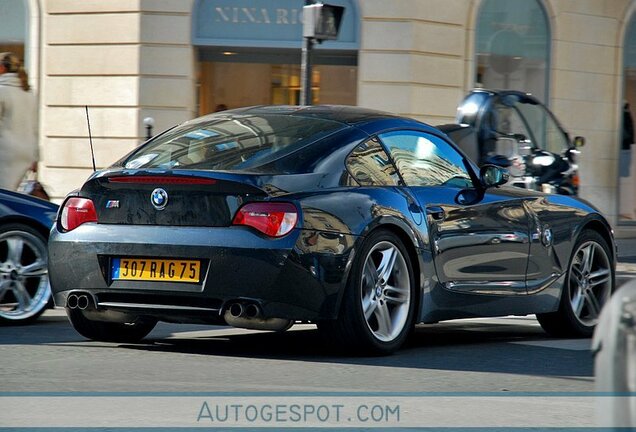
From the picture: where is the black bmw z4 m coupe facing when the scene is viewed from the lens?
facing away from the viewer and to the right of the viewer

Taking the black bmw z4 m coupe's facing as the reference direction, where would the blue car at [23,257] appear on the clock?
The blue car is roughly at 9 o'clock from the black bmw z4 m coupe.

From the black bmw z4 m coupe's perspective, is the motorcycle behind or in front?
in front

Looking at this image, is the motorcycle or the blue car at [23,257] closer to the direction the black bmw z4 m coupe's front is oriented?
the motorcycle
